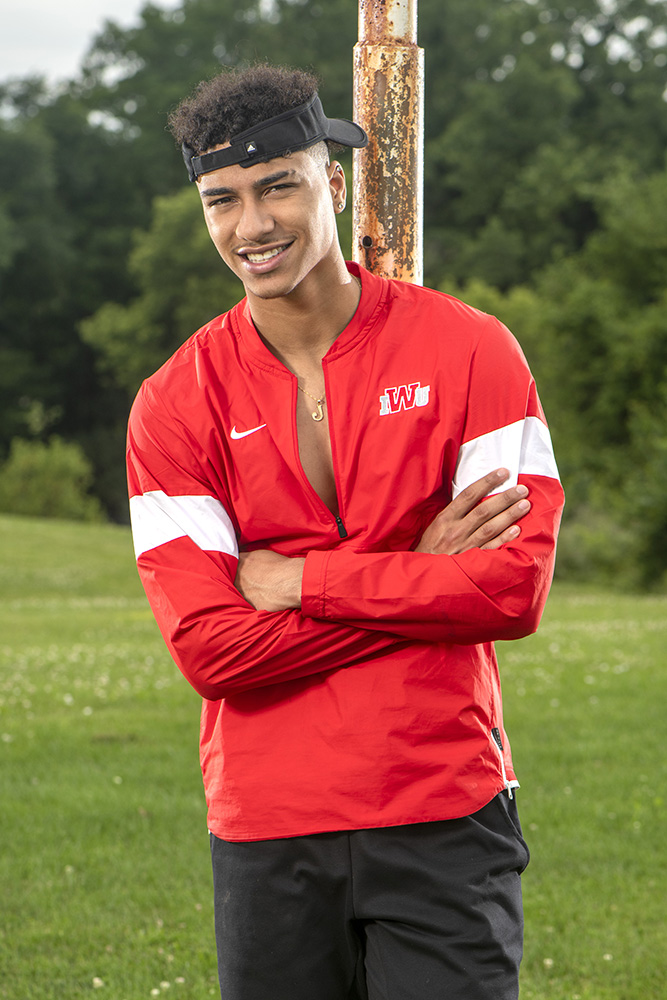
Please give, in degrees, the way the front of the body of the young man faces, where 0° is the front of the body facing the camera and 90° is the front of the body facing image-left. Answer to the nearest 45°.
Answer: approximately 0°
